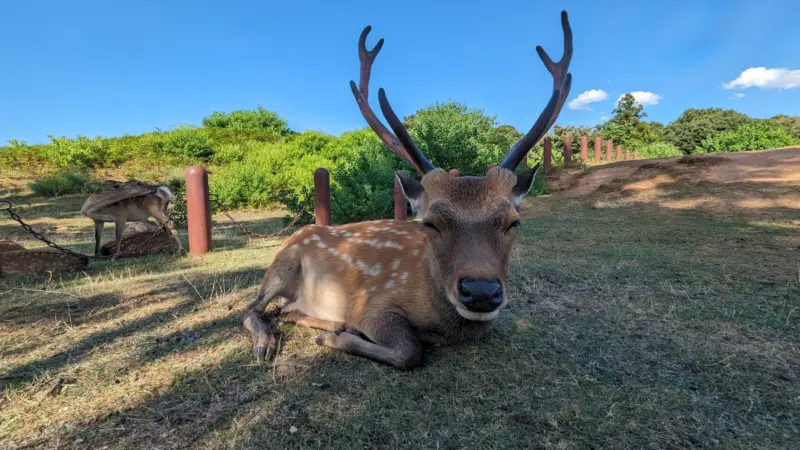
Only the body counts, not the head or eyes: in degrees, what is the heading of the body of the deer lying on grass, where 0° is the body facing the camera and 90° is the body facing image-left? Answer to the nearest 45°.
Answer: approximately 315°

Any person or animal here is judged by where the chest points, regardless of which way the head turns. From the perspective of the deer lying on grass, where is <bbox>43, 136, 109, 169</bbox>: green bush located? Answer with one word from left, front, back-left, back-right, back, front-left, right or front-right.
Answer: back

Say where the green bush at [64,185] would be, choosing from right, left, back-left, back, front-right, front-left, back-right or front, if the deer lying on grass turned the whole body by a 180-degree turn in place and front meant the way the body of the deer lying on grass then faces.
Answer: front

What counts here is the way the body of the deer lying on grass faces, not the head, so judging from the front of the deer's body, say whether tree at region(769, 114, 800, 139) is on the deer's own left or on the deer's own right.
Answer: on the deer's own left

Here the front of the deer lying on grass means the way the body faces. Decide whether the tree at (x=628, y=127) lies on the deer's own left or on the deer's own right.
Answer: on the deer's own left

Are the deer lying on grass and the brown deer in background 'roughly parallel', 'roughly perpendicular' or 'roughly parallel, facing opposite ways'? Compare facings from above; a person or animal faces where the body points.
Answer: roughly perpendicular

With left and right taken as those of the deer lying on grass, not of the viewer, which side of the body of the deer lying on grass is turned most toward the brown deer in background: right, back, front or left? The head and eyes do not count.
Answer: back

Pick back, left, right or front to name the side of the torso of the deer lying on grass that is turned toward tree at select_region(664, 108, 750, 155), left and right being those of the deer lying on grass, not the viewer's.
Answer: left

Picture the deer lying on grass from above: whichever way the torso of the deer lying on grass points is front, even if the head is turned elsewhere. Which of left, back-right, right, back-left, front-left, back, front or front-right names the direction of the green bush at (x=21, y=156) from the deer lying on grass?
back

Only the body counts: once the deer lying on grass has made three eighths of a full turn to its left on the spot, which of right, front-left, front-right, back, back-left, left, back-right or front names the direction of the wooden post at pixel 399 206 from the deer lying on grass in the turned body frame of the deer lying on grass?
front
